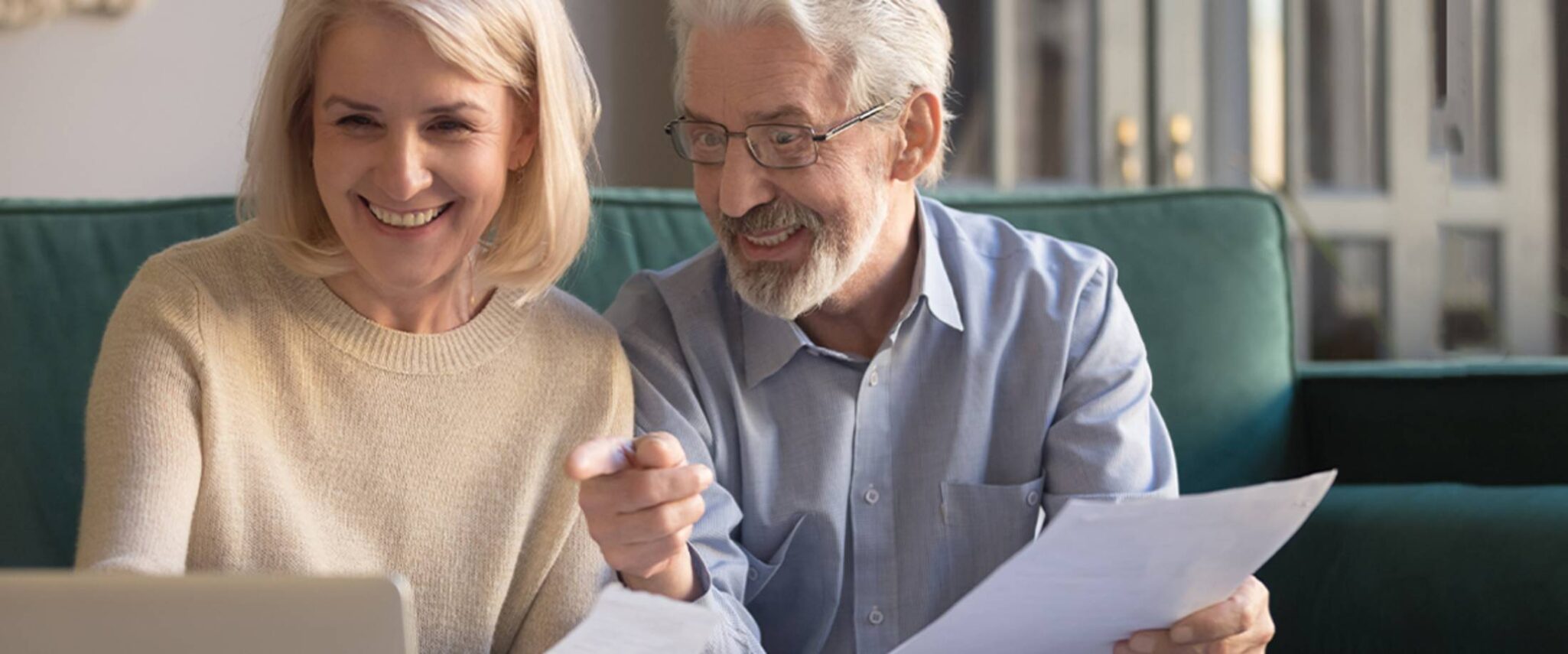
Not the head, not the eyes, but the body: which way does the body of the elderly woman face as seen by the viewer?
toward the camera

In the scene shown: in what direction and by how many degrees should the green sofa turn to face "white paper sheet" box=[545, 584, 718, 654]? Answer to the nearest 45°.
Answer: approximately 45° to its right

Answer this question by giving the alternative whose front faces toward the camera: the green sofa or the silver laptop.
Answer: the green sofa

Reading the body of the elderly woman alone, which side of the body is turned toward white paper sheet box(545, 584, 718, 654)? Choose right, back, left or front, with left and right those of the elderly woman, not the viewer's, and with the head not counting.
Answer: front

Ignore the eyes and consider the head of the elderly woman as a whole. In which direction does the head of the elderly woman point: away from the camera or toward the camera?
toward the camera

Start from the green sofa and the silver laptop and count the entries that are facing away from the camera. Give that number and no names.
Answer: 1

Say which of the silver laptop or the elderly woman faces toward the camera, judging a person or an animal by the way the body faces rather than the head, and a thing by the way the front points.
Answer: the elderly woman

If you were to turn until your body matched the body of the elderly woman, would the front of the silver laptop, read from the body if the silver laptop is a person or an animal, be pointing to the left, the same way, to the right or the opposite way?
the opposite way

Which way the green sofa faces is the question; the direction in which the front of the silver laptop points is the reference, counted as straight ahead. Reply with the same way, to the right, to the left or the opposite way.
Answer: the opposite way

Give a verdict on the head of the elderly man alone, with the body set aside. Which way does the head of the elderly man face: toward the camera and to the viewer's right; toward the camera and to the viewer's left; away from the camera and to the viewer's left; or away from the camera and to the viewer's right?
toward the camera and to the viewer's left

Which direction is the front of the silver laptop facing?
away from the camera
